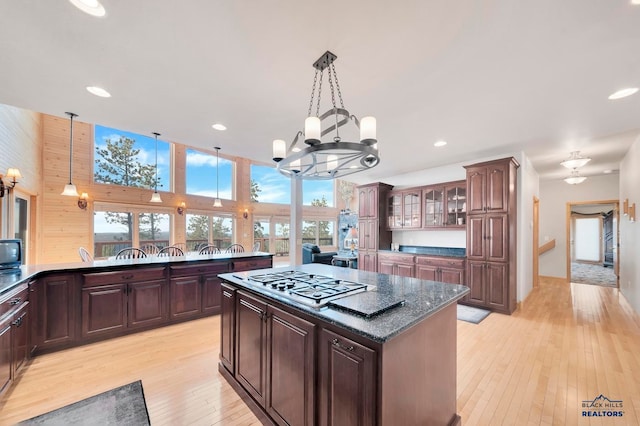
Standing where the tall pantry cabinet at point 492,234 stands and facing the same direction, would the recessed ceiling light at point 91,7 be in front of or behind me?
in front

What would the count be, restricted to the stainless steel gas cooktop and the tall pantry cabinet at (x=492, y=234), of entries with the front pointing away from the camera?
0

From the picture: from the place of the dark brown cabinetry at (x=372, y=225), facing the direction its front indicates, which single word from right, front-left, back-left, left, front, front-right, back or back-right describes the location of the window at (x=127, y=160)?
front-right

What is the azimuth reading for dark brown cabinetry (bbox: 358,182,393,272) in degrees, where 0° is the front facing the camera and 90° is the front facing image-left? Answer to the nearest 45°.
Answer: approximately 45°

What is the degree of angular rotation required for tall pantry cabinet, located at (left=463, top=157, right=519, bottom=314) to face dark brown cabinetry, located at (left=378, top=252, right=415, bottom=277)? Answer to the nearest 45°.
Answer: approximately 45° to its right

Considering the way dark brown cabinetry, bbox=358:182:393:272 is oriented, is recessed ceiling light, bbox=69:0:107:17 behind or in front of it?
in front

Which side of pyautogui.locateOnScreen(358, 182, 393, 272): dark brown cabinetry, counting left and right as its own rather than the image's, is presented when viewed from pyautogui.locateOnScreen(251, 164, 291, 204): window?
right

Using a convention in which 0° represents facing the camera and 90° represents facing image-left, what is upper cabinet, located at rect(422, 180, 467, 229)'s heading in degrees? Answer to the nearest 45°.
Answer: approximately 45°

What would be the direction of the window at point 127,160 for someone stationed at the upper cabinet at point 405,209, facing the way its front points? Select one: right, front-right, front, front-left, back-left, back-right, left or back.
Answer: front-right
